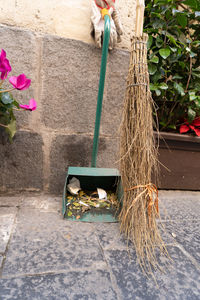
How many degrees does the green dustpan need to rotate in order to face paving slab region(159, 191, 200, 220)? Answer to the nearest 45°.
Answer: approximately 90° to its left

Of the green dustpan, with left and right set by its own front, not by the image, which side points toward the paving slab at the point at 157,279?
front

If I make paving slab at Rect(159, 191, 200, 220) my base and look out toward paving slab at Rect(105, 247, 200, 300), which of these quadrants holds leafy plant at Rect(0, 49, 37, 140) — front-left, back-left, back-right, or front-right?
front-right

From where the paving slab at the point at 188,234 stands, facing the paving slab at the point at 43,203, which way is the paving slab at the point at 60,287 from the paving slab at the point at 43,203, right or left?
left

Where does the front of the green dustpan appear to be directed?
toward the camera

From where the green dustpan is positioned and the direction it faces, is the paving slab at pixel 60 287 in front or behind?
in front
